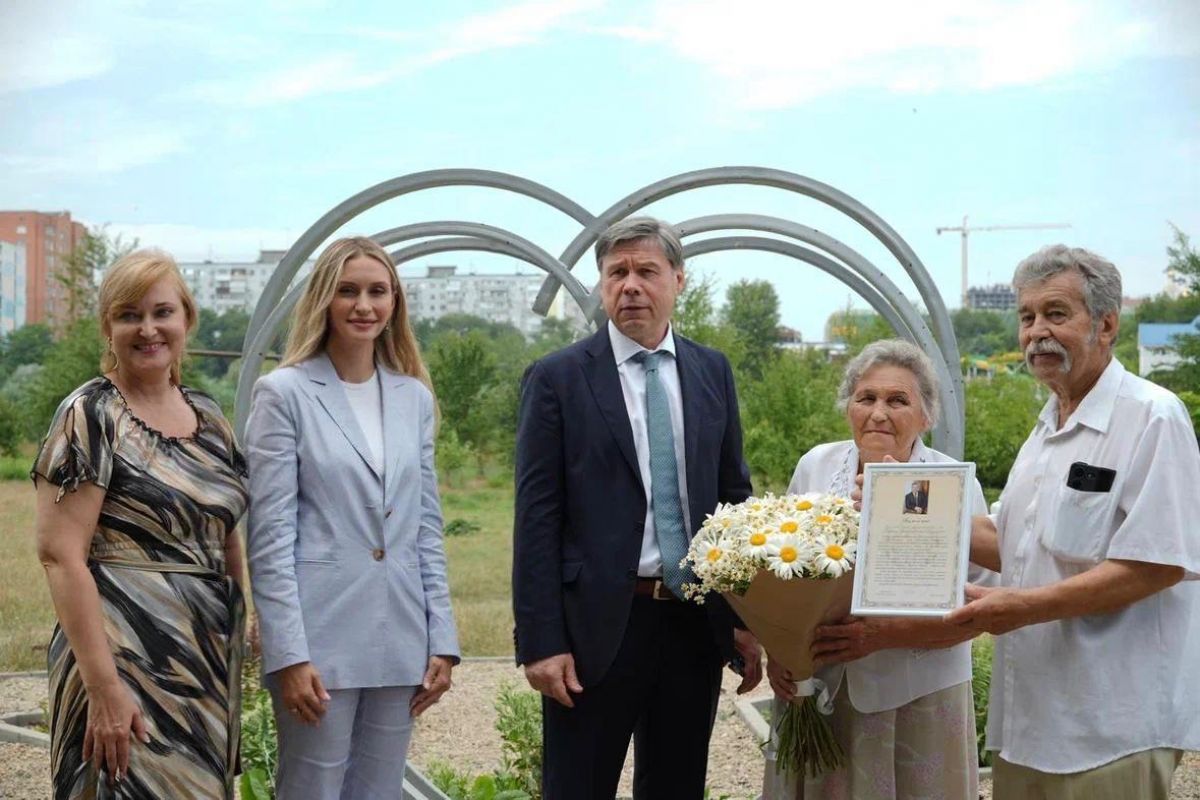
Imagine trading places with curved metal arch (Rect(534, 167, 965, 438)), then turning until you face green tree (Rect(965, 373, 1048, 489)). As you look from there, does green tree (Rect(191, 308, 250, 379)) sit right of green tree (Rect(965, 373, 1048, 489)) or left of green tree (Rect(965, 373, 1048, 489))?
left

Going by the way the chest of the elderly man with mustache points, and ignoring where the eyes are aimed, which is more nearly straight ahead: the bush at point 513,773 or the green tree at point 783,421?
the bush

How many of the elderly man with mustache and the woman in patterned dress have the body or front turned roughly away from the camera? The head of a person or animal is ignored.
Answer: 0

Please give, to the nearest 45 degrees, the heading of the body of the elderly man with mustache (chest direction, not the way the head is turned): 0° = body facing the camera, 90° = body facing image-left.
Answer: approximately 45°

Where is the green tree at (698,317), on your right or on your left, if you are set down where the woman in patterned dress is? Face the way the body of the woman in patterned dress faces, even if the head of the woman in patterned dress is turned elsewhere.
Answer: on your left

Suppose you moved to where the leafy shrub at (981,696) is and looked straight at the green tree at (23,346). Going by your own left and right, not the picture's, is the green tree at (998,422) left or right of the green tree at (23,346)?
right

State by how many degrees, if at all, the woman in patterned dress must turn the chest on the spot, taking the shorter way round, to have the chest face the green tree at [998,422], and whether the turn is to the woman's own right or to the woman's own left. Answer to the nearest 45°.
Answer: approximately 90° to the woman's own left

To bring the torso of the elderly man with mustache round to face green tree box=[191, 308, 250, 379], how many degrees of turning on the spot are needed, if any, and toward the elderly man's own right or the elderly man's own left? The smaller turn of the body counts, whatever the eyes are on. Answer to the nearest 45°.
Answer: approximately 90° to the elderly man's own right

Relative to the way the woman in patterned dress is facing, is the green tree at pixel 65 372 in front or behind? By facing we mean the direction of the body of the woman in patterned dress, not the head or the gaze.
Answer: behind

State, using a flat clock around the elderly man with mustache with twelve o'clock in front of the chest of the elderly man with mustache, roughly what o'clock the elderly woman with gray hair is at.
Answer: The elderly woman with gray hair is roughly at 2 o'clock from the elderly man with mustache.

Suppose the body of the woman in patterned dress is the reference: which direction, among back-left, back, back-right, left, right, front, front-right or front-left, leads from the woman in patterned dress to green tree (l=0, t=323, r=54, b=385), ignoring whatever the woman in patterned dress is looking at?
back-left

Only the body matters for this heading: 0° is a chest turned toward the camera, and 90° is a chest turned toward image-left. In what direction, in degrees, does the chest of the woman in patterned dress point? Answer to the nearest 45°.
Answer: approximately 315°

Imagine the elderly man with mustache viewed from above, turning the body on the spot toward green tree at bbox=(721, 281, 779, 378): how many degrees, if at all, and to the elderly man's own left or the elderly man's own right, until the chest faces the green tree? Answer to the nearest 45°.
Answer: approximately 135° to the elderly man's own right
